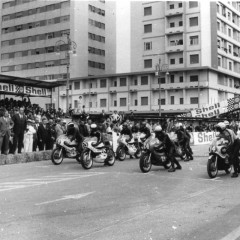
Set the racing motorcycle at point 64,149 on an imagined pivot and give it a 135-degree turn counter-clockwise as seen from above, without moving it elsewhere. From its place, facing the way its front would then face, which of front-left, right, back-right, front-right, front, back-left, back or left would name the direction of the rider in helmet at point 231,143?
front-right

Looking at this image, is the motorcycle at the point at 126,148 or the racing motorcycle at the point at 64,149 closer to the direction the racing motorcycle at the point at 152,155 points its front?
the racing motorcycle

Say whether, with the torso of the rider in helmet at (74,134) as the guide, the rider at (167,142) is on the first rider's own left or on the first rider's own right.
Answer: on the first rider's own left

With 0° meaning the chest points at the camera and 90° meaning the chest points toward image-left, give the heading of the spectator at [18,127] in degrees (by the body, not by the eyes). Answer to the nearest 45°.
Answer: approximately 0°

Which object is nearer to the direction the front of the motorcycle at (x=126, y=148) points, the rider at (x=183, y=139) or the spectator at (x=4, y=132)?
the spectator

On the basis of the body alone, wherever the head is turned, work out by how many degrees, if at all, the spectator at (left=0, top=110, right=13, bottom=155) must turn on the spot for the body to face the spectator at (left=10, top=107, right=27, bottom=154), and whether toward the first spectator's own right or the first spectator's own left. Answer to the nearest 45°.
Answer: approximately 135° to the first spectator's own left

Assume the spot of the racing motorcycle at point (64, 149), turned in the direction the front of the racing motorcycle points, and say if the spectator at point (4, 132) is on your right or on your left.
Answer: on your right

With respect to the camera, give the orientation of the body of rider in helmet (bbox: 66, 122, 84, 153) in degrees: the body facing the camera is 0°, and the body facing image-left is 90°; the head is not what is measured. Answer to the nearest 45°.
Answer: approximately 45°
